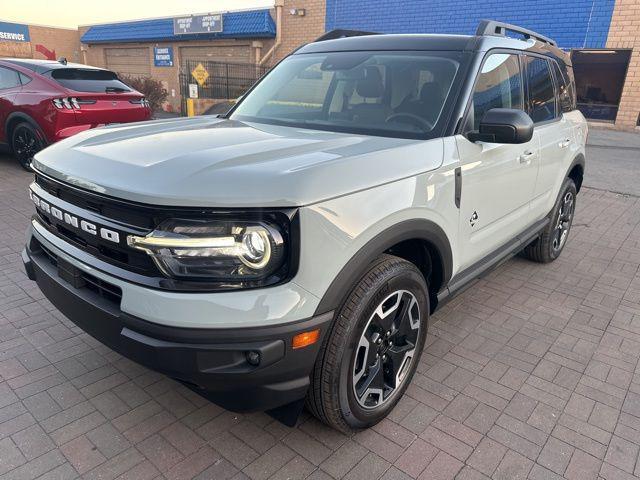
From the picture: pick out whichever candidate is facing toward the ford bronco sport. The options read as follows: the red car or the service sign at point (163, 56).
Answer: the service sign

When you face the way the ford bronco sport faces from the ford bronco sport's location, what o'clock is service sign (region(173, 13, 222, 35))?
The service sign is roughly at 4 o'clock from the ford bronco sport.

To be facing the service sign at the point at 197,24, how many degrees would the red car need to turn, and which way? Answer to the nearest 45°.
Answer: approximately 45° to its right

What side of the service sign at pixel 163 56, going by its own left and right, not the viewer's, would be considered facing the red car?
front

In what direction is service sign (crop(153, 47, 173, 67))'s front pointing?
toward the camera

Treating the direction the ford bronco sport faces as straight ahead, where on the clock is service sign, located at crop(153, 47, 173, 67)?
The service sign is roughly at 4 o'clock from the ford bronco sport.

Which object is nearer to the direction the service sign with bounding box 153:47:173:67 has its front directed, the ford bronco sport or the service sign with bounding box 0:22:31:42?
the ford bronco sport

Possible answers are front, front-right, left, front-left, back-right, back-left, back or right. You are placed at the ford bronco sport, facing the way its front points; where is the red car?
right

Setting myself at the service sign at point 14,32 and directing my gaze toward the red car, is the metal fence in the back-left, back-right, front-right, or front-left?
front-left

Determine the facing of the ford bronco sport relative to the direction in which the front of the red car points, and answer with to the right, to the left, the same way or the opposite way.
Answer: to the left

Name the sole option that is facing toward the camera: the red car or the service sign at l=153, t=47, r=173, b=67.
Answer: the service sign

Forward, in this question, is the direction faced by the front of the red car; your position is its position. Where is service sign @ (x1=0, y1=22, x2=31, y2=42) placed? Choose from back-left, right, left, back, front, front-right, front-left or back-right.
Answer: front-right

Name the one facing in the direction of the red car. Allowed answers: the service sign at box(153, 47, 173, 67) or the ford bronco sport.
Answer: the service sign

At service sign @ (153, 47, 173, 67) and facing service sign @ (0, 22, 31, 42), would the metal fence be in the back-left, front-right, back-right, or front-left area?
back-left

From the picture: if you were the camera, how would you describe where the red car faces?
facing away from the viewer and to the left of the viewer

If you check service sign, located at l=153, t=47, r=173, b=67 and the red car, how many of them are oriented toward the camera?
1

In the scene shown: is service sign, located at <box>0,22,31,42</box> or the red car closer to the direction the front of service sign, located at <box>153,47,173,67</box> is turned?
the red car

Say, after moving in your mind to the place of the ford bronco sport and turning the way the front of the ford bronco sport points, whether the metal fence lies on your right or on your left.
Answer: on your right
